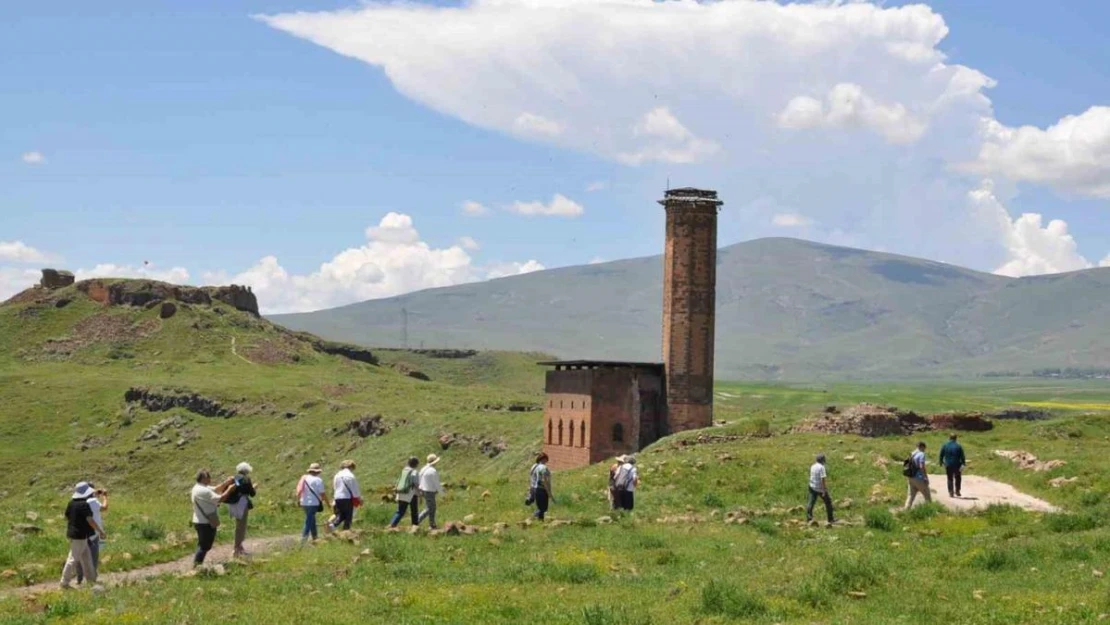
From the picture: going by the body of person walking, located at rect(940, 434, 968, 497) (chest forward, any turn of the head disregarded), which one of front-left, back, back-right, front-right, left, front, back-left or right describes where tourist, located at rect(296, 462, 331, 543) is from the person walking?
back-left

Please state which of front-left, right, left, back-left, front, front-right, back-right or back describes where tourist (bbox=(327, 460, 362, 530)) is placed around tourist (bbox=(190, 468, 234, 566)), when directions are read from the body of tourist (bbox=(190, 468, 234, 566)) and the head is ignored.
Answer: front-left

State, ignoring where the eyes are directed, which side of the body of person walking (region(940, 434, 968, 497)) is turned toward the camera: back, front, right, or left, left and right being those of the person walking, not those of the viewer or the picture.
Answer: back

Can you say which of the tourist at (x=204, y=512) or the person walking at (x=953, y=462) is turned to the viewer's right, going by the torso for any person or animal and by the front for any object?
the tourist

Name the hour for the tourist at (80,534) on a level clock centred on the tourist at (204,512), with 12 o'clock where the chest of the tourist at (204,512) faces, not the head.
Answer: the tourist at (80,534) is roughly at 5 o'clock from the tourist at (204,512).

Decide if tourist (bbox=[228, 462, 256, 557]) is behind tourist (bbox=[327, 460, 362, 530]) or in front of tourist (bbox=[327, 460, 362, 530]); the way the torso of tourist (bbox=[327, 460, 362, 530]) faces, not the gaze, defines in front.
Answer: behind

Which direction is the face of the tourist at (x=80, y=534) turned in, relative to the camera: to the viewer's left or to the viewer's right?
to the viewer's right

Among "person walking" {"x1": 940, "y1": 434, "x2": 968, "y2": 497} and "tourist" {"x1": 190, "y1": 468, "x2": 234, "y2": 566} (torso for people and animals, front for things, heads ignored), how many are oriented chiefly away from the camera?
1

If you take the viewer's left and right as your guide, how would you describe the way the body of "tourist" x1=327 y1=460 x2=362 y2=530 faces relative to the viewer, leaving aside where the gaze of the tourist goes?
facing away from the viewer and to the right of the viewer

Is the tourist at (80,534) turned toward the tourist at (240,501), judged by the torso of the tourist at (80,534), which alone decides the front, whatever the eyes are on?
yes

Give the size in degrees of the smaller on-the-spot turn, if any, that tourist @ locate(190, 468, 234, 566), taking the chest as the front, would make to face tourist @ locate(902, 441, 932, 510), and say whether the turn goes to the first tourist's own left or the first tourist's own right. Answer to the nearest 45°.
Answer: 0° — they already face them

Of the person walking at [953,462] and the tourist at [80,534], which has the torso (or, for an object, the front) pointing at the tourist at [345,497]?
the tourist at [80,534]

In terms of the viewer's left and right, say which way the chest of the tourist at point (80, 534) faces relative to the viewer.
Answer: facing away from the viewer and to the right of the viewer

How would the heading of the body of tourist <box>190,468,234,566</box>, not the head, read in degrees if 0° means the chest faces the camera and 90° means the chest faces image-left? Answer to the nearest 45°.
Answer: approximately 270°

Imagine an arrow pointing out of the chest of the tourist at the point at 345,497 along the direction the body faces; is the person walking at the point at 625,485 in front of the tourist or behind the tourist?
in front
